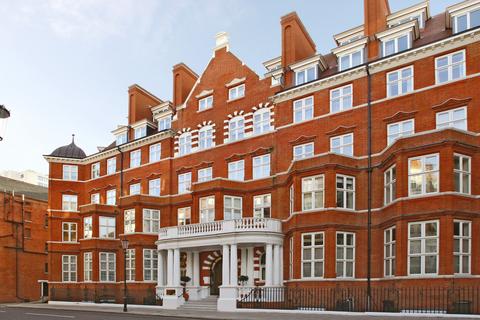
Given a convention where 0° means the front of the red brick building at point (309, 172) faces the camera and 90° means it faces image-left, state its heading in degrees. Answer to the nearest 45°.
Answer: approximately 45°
